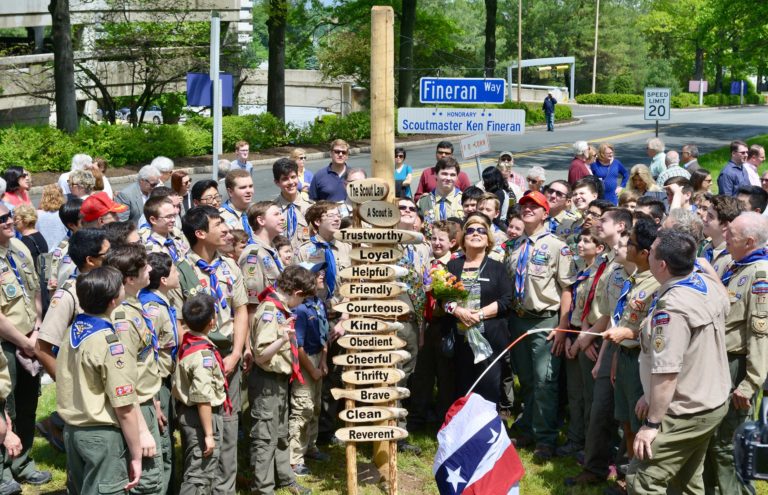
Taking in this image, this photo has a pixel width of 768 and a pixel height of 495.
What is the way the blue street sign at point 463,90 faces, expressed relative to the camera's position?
facing the viewer

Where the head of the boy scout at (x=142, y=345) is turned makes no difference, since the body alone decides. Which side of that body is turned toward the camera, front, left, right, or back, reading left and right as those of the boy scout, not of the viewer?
right

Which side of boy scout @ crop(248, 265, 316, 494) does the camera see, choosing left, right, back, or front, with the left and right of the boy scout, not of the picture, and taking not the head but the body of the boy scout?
right

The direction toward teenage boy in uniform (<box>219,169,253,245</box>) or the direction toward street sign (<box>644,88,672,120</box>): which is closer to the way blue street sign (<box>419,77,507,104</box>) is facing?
the teenage boy in uniform

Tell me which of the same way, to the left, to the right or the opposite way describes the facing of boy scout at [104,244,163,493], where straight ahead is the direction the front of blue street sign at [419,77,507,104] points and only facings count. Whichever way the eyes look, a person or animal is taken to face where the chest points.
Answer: to the left

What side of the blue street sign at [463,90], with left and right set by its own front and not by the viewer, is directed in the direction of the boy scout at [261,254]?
front

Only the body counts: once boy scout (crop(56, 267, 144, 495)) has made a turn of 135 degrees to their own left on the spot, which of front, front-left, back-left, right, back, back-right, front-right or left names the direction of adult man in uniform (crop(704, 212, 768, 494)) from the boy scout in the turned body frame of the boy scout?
back

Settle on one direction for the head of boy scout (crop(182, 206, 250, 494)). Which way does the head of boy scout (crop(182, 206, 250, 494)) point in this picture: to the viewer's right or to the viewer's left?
to the viewer's right

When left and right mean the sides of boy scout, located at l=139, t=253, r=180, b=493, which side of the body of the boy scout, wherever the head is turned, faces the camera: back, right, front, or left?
right

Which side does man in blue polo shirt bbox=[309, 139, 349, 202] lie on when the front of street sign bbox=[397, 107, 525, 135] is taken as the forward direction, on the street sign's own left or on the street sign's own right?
on the street sign's own right

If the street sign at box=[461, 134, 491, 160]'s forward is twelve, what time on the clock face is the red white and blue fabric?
The red white and blue fabric is roughly at 12 o'clock from the street sign.

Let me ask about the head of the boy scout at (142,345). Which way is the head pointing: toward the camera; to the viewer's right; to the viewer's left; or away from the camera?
to the viewer's right

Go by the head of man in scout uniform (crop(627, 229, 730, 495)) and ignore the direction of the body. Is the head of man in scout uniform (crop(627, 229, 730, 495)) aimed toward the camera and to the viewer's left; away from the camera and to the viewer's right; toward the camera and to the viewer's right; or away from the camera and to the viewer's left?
away from the camera and to the viewer's left

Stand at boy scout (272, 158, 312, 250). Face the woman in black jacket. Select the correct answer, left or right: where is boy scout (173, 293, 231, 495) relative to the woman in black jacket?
right

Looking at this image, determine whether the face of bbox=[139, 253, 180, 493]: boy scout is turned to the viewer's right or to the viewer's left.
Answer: to the viewer's right

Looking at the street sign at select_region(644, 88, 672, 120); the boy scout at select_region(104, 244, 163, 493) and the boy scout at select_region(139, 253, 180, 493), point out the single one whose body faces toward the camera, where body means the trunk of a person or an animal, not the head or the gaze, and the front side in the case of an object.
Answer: the street sign

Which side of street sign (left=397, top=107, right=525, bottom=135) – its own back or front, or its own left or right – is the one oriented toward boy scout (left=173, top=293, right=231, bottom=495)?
front
